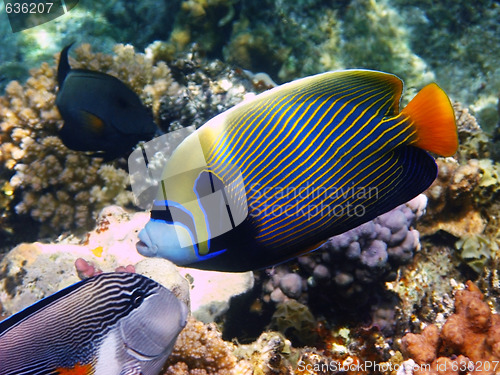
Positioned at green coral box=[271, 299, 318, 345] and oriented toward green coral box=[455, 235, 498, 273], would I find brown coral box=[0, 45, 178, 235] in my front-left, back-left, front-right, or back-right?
back-left

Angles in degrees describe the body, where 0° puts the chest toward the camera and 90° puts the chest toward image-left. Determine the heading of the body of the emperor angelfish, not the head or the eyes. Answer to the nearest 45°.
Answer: approximately 90°

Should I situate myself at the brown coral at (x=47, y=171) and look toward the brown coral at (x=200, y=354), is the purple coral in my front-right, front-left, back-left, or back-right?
front-left
